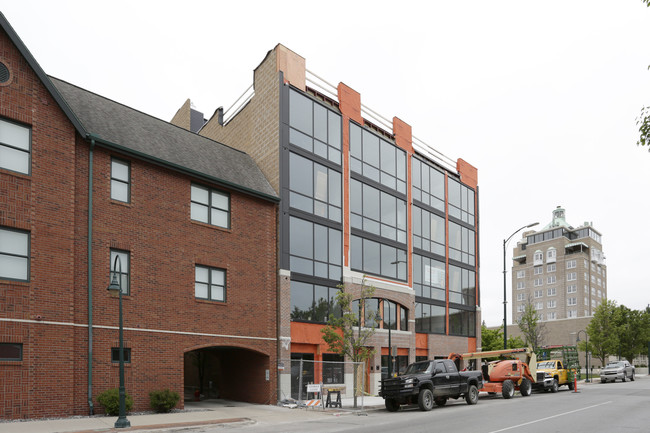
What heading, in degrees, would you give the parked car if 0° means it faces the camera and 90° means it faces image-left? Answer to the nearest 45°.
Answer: approximately 45°

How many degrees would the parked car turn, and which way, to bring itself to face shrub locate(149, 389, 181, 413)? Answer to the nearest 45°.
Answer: approximately 45° to its left

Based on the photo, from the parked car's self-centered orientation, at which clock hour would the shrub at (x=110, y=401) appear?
The shrub is roughly at 11 o'clock from the parked car.

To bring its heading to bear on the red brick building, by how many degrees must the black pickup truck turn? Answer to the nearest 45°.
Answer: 0° — it already faces it

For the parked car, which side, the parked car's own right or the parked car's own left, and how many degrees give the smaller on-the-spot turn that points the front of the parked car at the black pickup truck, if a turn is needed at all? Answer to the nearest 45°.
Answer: approximately 45° to the parked car's own left

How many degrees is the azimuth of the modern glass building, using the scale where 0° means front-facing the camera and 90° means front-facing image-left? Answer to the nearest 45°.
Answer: approximately 315°

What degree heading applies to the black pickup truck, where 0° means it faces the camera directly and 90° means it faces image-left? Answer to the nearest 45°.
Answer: approximately 45°

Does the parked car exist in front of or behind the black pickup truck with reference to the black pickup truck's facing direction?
behind

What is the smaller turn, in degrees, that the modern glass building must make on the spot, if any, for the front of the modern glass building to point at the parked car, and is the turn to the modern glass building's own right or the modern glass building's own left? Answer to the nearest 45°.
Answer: approximately 90° to the modern glass building's own left

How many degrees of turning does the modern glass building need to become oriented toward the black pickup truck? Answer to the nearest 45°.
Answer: approximately 45° to its right
